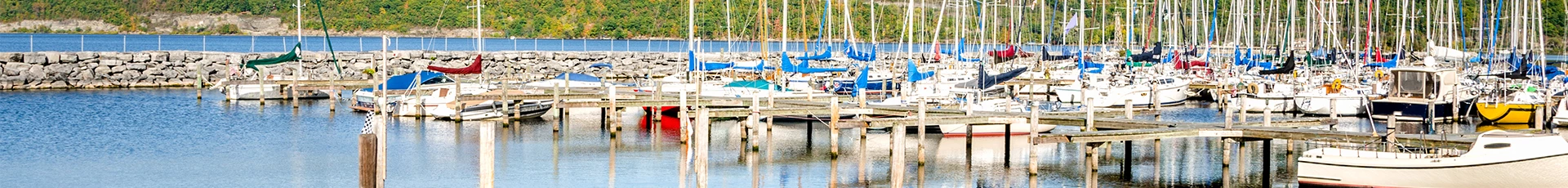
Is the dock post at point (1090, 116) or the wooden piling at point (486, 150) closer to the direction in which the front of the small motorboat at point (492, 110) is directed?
the dock post

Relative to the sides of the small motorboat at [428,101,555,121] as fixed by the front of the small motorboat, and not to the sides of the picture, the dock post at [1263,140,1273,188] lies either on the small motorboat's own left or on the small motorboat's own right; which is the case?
on the small motorboat's own right

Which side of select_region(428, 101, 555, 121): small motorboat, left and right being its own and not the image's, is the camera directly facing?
right

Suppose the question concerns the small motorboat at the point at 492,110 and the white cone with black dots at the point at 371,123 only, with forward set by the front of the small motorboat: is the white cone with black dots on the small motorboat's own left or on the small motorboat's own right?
on the small motorboat's own right

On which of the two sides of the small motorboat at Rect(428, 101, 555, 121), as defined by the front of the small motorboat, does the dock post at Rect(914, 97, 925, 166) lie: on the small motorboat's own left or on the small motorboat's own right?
on the small motorboat's own right

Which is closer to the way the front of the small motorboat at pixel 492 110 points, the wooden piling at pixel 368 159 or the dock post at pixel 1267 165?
the dock post
